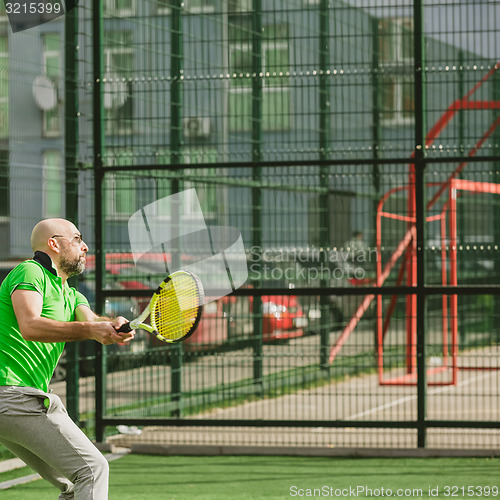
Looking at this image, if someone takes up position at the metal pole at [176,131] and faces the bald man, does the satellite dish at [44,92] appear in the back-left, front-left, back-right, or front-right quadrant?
back-right

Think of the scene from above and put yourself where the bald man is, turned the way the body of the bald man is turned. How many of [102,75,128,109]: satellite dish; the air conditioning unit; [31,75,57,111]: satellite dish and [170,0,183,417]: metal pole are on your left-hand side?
4

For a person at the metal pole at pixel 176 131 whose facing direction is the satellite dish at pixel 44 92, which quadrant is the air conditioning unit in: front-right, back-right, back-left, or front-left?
front-right

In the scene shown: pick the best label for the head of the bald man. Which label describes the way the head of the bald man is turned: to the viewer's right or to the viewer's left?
to the viewer's right

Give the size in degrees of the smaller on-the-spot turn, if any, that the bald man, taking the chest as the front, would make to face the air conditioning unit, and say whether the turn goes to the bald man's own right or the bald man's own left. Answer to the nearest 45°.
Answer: approximately 90° to the bald man's own left

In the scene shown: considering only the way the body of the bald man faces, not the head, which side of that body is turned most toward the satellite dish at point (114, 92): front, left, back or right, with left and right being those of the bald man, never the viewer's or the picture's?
left

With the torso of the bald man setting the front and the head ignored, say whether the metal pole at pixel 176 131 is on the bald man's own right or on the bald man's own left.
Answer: on the bald man's own left

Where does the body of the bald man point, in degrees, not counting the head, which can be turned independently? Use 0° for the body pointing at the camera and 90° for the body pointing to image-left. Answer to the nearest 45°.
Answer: approximately 270°

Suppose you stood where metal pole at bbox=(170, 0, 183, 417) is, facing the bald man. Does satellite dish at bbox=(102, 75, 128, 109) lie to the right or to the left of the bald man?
right
